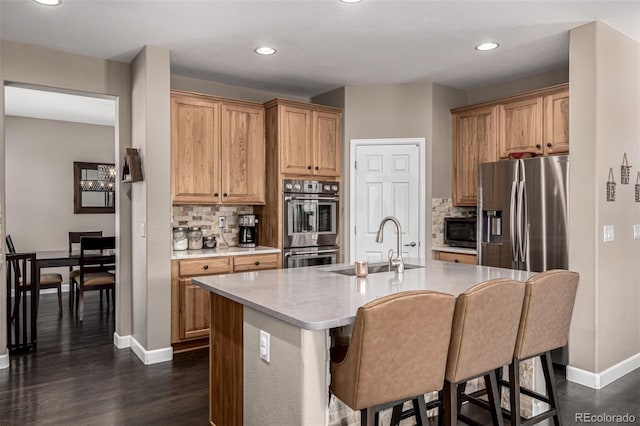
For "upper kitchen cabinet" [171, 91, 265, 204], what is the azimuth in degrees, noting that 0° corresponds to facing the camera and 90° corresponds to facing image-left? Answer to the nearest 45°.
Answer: approximately 315°

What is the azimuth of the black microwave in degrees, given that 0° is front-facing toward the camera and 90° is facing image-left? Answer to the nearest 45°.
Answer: approximately 45°

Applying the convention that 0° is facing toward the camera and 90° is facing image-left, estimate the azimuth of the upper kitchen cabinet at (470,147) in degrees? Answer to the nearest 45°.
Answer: approximately 45°

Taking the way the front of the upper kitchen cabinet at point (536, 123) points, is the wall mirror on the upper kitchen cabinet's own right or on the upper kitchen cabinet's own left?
on the upper kitchen cabinet's own right

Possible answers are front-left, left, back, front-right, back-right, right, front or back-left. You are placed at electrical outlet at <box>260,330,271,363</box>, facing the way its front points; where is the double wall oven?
back-right

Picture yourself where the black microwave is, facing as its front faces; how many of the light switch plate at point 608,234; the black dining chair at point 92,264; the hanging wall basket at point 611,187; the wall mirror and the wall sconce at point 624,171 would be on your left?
3

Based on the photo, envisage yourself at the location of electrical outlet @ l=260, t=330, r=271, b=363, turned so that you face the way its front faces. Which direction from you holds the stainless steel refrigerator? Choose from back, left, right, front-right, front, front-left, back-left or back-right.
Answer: back

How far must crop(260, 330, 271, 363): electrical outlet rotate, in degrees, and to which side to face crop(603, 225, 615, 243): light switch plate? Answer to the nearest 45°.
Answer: approximately 135° to its left
